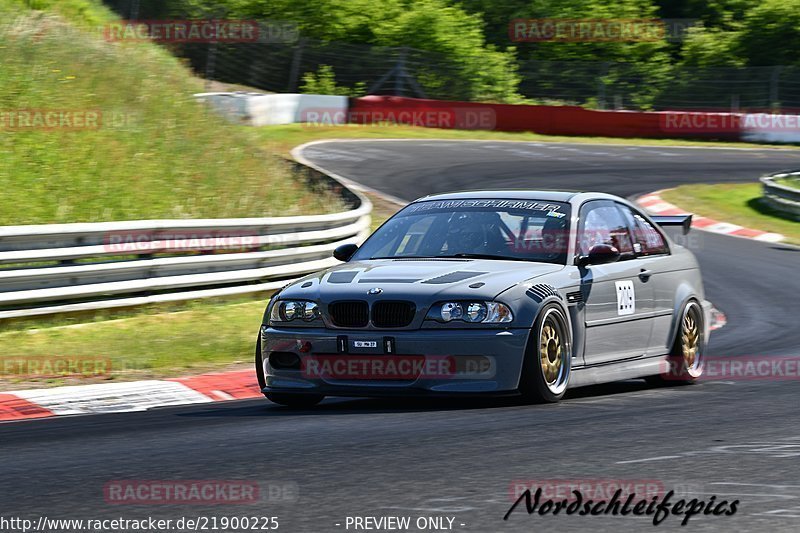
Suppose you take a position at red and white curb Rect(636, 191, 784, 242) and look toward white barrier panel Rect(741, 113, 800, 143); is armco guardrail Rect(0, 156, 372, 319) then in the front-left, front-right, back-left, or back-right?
back-left

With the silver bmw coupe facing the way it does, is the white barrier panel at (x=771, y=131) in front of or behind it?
behind

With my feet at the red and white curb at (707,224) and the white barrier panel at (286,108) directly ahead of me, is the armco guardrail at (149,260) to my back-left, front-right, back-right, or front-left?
back-left

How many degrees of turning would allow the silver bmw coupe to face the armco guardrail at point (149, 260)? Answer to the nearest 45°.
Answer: approximately 90° to its right

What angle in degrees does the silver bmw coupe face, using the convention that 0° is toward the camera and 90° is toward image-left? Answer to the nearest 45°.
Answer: approximately 45°

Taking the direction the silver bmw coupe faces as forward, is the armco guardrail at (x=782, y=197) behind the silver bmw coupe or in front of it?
behind

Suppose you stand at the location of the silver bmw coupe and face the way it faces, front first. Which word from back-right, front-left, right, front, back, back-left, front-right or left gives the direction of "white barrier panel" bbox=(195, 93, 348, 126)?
back-right

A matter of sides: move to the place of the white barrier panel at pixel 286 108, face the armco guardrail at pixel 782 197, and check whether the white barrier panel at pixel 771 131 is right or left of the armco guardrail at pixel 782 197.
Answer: left

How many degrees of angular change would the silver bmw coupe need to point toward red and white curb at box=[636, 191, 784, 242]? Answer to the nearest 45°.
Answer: approximately 135° to its right

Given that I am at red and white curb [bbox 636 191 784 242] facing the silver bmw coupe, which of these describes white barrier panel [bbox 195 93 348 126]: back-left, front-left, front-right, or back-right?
back-right
